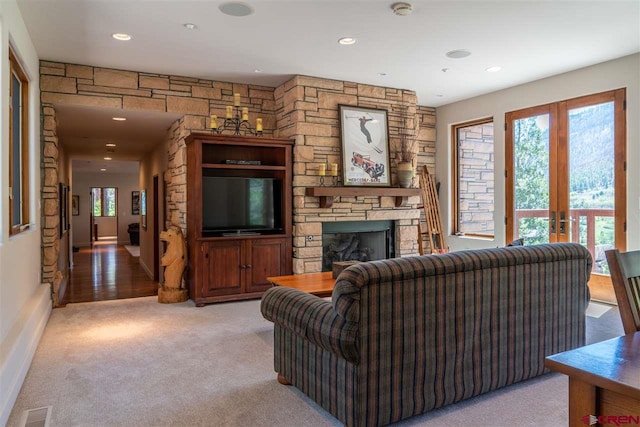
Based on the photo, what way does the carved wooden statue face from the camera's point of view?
to the viewer's left

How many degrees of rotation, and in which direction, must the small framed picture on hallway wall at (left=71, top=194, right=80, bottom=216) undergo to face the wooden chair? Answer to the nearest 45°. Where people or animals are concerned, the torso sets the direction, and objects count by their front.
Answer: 0° — it already faces it

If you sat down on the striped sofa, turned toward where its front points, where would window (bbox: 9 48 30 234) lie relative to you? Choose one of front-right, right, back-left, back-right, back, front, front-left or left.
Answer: front-left

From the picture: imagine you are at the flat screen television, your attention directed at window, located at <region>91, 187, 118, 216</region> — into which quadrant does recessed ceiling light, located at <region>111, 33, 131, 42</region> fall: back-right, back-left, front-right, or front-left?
back-left

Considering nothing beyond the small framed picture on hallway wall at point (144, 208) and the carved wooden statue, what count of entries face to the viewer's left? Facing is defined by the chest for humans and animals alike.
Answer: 2

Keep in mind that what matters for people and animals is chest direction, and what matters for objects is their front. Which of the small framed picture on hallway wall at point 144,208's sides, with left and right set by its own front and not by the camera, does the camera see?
left

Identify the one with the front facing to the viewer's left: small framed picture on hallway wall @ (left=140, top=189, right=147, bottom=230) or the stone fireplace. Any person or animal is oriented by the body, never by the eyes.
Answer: the small framed picture on hallway wall

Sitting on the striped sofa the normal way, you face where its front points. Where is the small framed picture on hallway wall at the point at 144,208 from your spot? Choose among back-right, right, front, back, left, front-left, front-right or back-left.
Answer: front

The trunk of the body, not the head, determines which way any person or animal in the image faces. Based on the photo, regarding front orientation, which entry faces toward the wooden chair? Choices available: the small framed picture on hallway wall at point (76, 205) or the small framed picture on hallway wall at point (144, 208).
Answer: the small framed picture on hallway wall at point (76, 205)

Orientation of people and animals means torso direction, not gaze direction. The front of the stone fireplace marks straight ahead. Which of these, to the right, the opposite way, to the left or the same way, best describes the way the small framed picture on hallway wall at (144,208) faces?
to the right

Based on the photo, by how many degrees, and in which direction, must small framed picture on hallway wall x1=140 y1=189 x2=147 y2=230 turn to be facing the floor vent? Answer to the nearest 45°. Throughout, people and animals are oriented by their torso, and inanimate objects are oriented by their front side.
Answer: approximately 90° to its left

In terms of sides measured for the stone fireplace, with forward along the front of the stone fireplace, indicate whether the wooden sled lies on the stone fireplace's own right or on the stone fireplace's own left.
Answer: on the stone fireplace's own left
